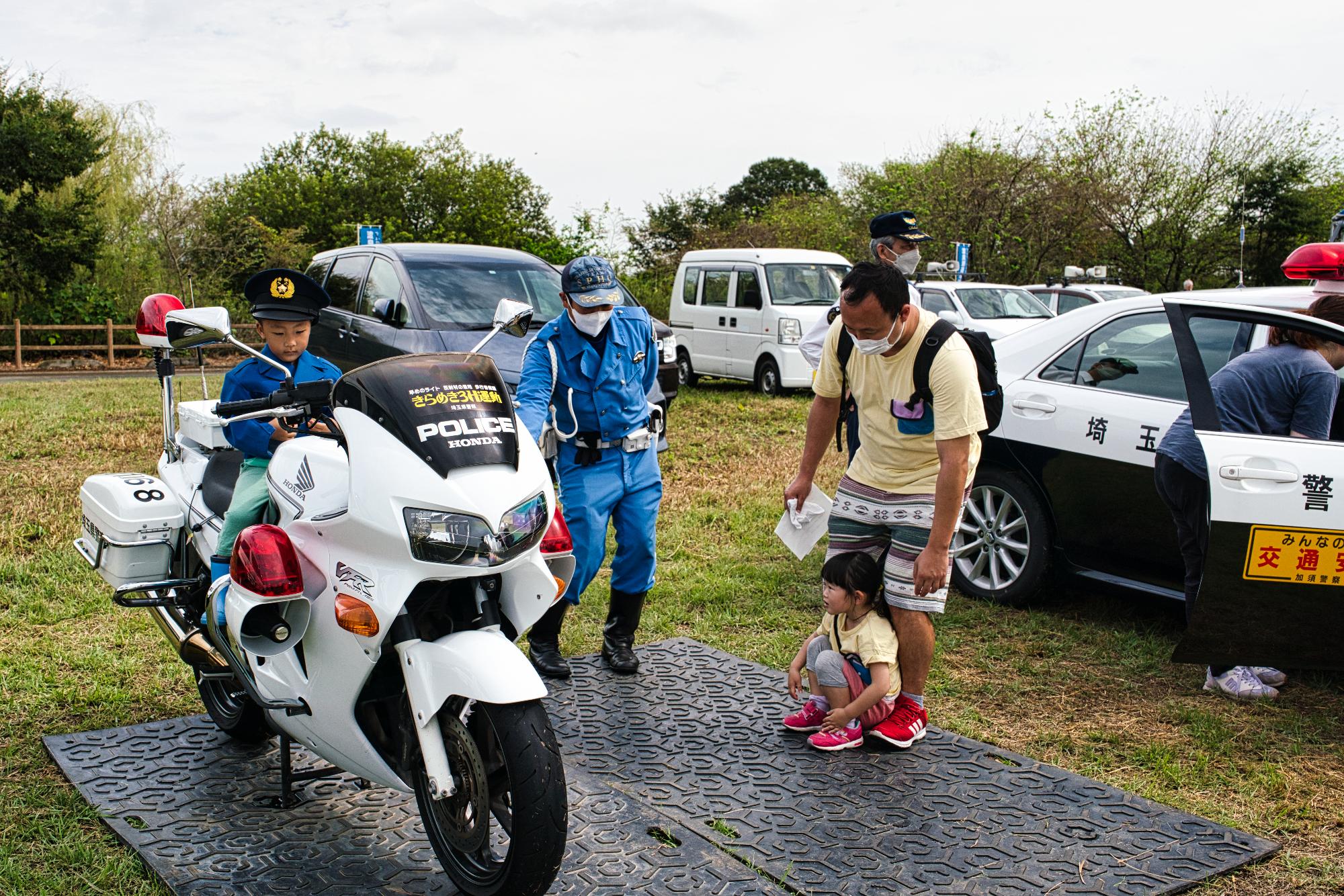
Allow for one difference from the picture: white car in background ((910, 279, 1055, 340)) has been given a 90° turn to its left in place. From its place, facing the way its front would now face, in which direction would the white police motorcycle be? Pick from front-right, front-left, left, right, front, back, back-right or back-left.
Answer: back-right

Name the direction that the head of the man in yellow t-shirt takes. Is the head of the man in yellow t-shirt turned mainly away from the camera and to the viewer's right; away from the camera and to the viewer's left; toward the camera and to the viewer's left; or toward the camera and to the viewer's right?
toward the camera and to the viewer's left

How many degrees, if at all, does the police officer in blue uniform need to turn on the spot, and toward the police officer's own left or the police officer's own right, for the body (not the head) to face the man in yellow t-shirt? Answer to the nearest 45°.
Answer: approximately 45° to the police officer's own left

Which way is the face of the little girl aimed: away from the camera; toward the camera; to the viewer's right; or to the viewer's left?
to the viewer's left

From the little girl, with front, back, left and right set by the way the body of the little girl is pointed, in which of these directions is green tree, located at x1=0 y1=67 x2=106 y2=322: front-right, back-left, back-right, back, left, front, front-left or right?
right

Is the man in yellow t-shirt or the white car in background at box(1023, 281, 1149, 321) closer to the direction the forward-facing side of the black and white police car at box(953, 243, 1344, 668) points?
the man in yellow t-shirt

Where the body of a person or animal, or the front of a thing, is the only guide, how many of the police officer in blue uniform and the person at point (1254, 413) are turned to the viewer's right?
1

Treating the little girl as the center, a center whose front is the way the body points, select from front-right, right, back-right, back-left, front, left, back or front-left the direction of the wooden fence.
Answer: right

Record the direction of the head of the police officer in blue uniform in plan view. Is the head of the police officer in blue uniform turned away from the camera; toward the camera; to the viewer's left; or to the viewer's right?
toward the camera

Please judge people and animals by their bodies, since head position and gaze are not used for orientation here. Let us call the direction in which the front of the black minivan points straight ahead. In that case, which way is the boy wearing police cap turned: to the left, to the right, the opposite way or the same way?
the same way

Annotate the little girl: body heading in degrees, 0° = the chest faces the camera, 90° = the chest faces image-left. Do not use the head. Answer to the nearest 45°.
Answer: approximately 45°

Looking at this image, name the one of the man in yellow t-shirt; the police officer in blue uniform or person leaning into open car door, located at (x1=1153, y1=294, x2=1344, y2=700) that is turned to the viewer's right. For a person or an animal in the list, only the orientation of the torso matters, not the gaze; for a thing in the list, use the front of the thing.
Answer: the person leaning into open car door

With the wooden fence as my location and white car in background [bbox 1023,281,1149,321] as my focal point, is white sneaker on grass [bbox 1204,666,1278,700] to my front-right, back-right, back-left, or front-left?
front-right

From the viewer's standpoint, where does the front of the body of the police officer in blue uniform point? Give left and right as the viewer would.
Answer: facing the viewer

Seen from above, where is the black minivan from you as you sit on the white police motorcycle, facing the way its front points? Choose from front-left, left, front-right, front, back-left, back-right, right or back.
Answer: back-left
